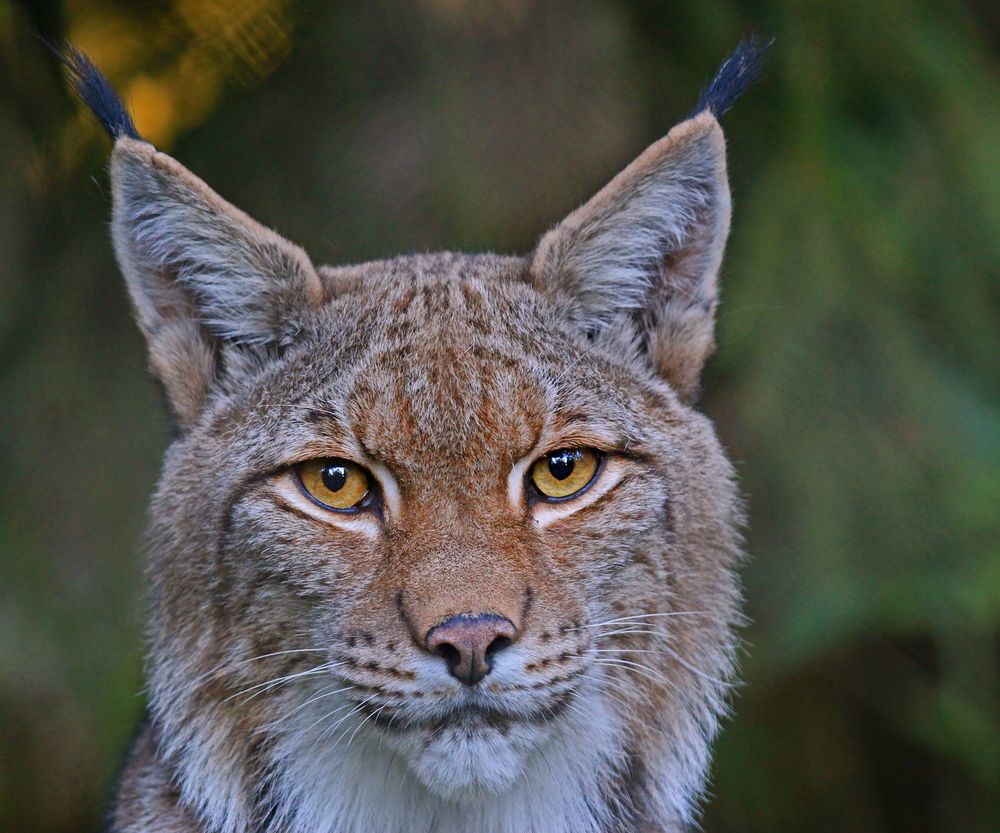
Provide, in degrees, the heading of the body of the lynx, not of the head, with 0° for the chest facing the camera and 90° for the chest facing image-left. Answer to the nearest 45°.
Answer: approximately 0°
